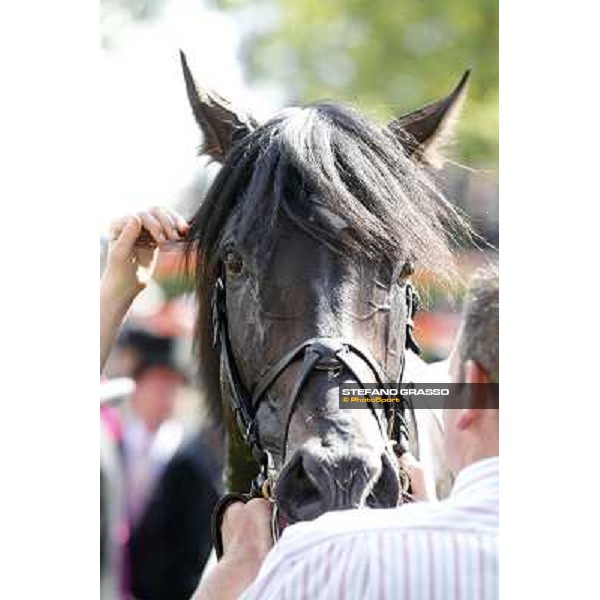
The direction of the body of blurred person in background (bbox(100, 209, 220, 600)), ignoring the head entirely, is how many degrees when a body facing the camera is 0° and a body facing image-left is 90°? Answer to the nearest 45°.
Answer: approximately 45°
